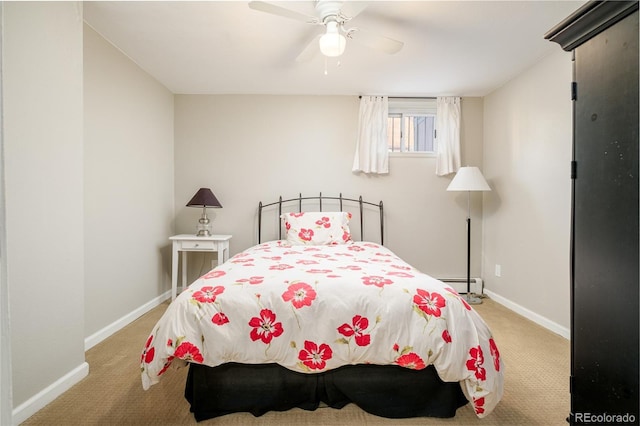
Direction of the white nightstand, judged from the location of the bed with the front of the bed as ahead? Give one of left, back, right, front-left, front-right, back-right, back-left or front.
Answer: back-right

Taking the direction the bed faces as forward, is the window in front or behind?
behind

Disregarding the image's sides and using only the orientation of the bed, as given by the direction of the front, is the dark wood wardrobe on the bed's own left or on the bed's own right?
on the bed's own left

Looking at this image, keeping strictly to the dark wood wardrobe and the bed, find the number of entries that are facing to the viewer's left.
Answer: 1

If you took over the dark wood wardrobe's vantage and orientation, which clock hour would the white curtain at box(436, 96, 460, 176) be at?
The white curtain is roughly at 2 o'clock from the dark wood wardrobe.

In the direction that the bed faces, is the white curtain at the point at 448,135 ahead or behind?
behind

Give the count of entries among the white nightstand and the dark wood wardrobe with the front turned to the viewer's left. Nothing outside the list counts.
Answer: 1

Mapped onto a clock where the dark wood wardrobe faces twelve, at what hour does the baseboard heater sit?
The baseboard heater is roughly at 2 o'clock from the dark wood wardrobe.

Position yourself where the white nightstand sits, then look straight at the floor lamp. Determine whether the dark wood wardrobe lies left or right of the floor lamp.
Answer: right

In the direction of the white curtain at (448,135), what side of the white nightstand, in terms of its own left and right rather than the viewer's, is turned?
left

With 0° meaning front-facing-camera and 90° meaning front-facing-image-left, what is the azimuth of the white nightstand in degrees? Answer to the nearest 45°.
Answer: approximately 0°

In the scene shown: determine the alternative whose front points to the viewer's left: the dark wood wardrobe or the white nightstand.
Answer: the dark wood wardrobe

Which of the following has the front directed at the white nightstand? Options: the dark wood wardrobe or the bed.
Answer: the dark wood wardrobe

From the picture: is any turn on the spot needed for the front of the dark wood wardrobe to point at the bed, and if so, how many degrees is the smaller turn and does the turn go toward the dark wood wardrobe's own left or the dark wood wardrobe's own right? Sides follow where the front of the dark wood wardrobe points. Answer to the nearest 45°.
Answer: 0° — it already faces it

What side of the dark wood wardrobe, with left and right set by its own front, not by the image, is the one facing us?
left
